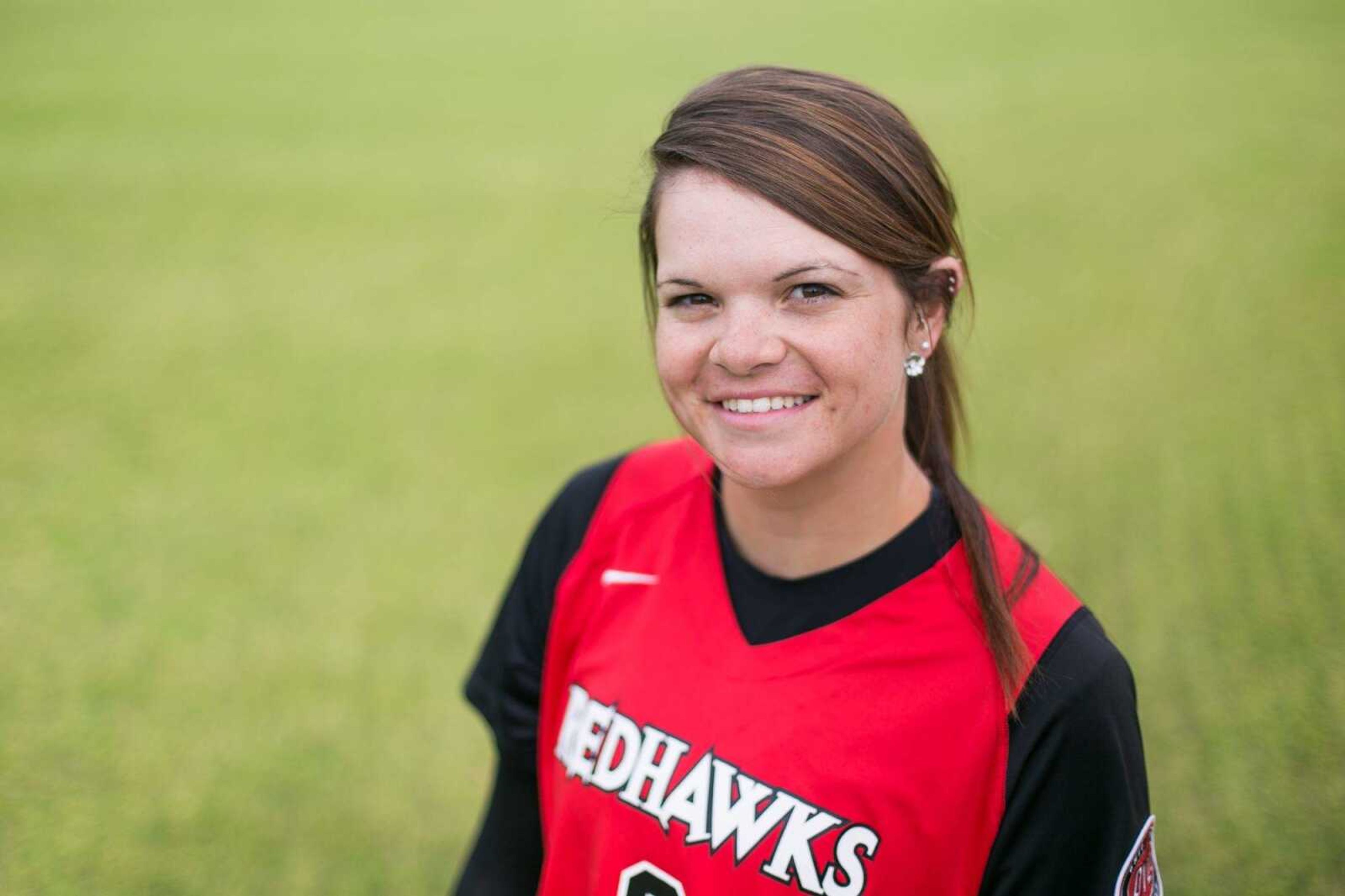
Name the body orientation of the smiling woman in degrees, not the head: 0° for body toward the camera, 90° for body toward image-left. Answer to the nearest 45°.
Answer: approximately 45°
